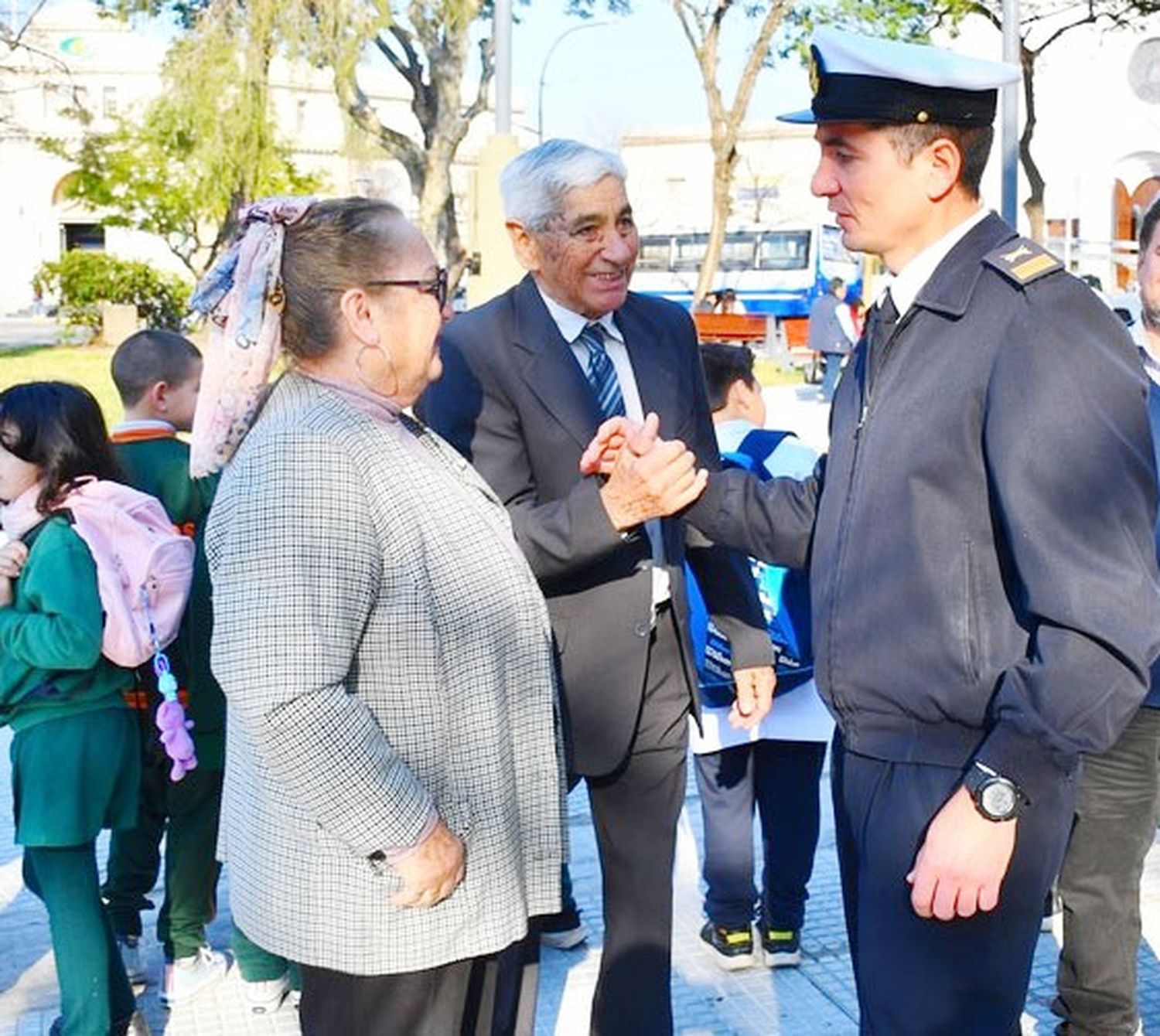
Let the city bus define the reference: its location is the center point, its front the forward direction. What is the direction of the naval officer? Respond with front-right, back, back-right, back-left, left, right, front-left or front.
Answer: front-right

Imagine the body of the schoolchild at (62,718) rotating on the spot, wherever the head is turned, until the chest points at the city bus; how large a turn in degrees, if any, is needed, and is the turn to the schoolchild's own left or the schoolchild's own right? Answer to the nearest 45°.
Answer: approximately 135° to the schoolchild's own right

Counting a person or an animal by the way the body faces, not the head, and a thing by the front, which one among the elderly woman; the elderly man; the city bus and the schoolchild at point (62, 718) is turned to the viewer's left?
the schoolchild

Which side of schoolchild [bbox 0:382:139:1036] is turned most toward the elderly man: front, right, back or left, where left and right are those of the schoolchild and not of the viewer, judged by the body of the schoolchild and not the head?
back

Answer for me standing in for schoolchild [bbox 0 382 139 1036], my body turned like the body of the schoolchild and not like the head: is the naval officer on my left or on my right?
on my left

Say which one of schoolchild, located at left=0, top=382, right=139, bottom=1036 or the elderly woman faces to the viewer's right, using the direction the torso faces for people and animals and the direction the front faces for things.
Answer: the elderly woman

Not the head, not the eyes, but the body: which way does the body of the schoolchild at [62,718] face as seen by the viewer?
to the viewer's left

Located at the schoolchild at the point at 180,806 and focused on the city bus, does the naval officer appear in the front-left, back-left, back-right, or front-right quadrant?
back-right

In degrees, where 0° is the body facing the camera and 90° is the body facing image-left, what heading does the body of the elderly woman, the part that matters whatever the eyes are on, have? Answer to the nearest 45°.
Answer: approximately 270°

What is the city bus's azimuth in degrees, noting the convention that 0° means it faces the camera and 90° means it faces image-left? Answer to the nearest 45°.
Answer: approximately 315°

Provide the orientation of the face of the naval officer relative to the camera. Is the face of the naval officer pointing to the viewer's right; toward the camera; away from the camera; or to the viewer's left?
to the viewer's left

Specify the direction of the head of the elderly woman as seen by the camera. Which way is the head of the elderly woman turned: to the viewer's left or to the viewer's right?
to the viewer's right

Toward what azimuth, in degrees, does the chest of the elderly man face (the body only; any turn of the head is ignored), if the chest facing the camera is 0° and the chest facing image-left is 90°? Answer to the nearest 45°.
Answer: approximately 315°
